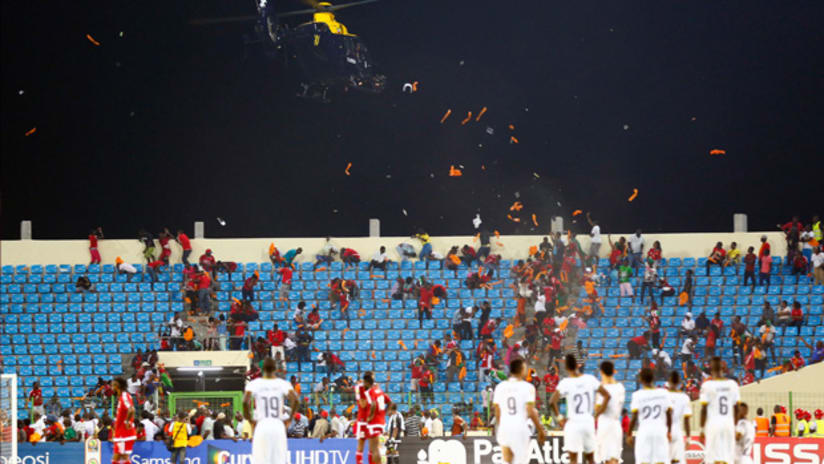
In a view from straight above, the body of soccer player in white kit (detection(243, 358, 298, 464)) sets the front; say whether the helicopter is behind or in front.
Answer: in front

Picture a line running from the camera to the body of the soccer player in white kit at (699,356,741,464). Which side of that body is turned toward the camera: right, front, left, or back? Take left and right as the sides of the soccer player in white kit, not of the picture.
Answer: back

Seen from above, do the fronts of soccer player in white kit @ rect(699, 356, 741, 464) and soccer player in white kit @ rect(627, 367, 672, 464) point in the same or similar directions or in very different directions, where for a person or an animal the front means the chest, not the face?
same or similar directions

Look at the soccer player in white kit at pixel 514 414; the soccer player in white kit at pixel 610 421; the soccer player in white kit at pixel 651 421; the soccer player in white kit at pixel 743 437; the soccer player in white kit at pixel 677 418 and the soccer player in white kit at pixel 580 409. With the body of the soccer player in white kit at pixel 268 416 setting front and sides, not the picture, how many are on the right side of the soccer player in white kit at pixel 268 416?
6

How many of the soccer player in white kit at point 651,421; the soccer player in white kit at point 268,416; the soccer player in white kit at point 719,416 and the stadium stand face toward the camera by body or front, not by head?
1

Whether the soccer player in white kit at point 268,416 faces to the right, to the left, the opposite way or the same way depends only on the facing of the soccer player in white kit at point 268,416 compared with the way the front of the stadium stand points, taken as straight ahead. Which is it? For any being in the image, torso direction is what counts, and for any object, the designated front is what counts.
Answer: the opposite way

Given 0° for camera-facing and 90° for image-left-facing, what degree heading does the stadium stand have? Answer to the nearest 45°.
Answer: approximately 0°

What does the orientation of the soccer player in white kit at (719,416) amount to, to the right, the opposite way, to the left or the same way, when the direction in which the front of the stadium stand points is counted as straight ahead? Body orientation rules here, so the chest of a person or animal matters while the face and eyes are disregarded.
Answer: the opposite way

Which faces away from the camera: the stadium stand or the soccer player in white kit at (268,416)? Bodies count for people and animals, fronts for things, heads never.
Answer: the soccer player in white kit

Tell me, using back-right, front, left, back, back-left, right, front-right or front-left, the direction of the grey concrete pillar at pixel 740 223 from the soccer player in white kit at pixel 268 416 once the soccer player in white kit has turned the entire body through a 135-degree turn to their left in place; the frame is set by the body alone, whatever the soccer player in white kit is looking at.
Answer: back

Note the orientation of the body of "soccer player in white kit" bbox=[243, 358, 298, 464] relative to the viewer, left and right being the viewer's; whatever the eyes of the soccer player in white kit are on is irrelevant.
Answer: facing away from the viewer

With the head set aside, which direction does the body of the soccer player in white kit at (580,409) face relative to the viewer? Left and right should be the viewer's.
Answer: facing away from the viewer

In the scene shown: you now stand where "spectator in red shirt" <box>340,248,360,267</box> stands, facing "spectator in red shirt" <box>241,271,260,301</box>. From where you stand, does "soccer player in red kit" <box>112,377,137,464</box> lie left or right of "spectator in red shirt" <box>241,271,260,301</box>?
left

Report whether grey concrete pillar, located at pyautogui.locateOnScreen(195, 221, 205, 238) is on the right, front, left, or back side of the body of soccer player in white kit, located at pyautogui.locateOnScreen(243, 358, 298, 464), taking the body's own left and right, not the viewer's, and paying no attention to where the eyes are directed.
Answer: front

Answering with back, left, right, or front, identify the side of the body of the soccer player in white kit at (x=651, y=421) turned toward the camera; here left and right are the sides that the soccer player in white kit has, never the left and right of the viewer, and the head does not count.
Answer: back

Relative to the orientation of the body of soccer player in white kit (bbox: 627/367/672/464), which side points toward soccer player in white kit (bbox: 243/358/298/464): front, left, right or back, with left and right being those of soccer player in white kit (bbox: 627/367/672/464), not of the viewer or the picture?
left

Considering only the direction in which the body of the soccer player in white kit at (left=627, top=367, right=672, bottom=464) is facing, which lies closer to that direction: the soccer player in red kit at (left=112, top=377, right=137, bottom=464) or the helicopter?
the helicopter

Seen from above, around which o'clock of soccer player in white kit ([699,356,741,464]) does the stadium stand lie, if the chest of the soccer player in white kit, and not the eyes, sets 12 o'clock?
The stadium stand is roughly at 11 o'clock from the soccer player in white kit.

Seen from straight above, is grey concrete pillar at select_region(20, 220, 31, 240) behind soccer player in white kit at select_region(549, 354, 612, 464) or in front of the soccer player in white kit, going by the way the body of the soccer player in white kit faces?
in front

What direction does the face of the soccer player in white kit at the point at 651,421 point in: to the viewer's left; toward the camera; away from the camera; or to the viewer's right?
away from the camera

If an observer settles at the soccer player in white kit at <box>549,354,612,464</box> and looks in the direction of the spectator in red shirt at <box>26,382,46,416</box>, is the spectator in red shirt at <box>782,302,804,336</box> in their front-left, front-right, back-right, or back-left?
front-right

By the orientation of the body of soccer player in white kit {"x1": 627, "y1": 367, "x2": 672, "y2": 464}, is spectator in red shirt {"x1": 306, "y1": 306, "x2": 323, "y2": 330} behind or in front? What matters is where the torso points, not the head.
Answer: in front

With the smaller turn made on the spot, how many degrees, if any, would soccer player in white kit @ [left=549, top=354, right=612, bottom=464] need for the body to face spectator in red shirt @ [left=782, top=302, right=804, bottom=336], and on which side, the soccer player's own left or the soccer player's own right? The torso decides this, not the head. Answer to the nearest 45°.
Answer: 0° — they already face them
